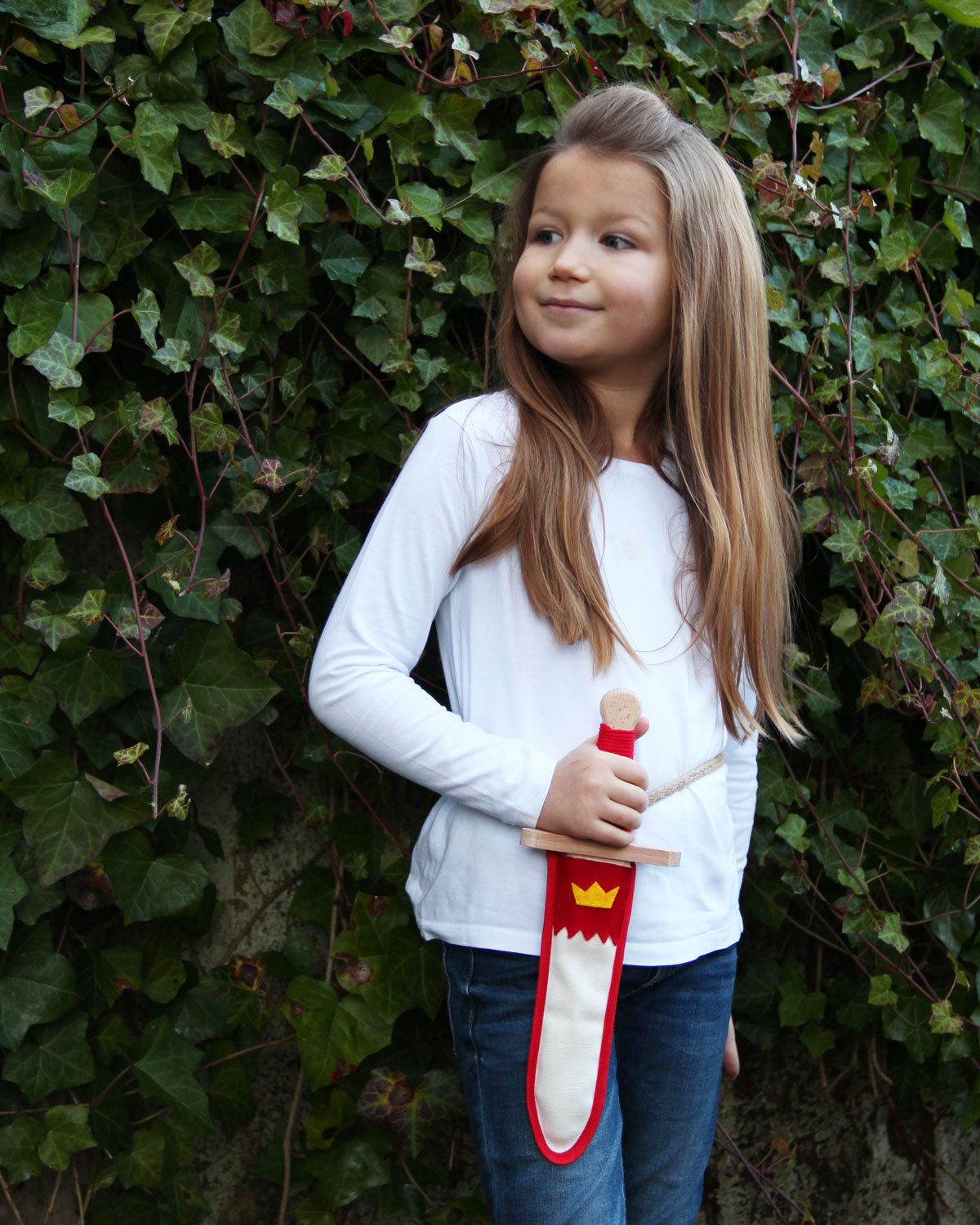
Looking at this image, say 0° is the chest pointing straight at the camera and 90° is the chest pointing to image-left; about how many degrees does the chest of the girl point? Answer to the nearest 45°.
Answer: approximately 315°
